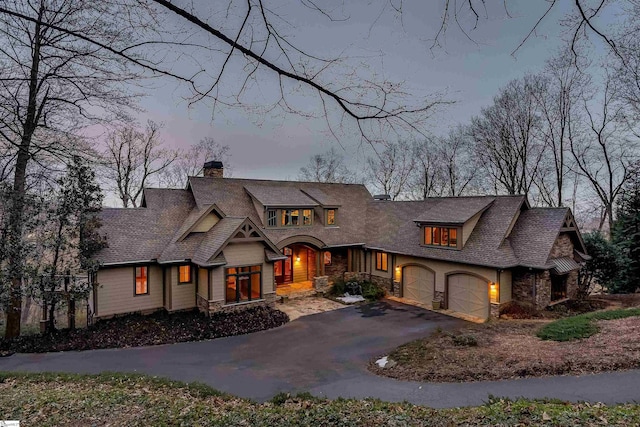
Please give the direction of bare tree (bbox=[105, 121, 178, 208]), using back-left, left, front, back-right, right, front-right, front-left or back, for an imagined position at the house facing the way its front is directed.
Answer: back-right

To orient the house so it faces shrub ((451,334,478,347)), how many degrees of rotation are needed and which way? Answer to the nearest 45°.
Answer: approximately 45° to its left

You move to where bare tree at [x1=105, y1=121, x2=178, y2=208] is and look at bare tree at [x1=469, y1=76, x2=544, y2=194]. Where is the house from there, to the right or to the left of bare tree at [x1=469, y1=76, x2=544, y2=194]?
right

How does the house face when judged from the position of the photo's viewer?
facing the viewer

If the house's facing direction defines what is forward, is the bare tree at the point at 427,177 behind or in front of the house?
behind

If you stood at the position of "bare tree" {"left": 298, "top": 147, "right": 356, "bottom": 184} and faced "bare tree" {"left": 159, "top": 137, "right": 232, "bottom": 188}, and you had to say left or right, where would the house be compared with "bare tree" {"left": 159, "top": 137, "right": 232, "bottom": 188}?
left

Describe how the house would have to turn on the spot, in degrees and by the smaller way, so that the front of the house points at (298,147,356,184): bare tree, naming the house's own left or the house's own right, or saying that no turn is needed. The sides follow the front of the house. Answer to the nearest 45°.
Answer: approximately 180°

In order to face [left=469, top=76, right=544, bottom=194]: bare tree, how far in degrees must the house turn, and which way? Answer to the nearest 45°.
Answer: approximately 135° to its left
